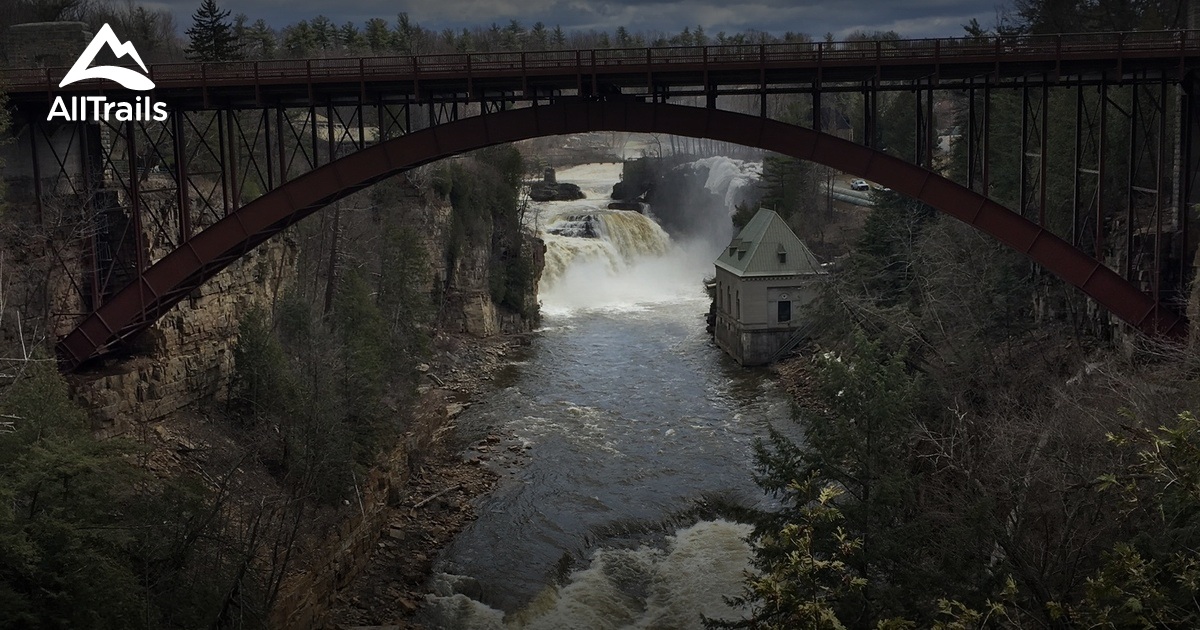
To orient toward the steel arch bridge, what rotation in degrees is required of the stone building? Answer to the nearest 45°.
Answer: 0° — it already faces it

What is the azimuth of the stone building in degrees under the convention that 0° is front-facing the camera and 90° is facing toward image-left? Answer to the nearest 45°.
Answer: approximately 0°
